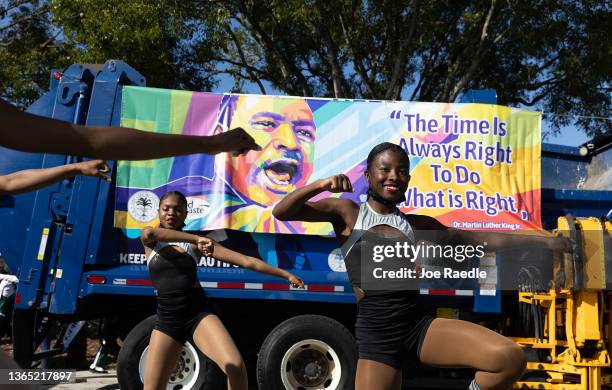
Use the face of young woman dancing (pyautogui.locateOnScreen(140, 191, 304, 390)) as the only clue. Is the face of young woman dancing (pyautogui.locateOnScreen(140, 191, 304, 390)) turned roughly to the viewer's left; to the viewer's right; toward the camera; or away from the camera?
toward the camera

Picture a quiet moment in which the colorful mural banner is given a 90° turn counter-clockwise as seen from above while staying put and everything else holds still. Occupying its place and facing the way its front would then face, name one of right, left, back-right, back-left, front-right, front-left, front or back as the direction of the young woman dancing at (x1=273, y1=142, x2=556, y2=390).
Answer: right

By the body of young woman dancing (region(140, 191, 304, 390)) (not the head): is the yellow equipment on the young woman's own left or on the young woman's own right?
on the young woman's own left

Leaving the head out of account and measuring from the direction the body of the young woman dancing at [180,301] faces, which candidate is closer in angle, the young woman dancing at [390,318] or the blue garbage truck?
the young woman dancing

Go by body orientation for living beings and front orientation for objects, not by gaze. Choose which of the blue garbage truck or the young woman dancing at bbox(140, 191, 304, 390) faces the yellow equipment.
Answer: the blue garbage truck

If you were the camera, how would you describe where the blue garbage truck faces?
facing to the right of the viewer

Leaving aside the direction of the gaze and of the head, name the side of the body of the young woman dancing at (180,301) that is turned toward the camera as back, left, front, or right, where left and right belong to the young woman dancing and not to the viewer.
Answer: front

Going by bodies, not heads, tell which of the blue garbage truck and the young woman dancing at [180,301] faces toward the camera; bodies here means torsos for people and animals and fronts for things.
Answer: the young woman dancing

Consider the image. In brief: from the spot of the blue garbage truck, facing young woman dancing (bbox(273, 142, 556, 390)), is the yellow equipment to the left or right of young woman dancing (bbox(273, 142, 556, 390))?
left

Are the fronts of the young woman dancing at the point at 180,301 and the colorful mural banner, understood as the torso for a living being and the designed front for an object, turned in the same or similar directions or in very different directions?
same or similar directions

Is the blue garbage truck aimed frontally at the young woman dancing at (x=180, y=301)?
no

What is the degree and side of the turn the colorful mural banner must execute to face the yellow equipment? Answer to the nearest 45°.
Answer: approximately 90° to its left

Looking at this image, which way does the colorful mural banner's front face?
toward the camera

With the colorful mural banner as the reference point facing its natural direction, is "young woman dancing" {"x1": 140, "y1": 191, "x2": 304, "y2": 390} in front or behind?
in front
